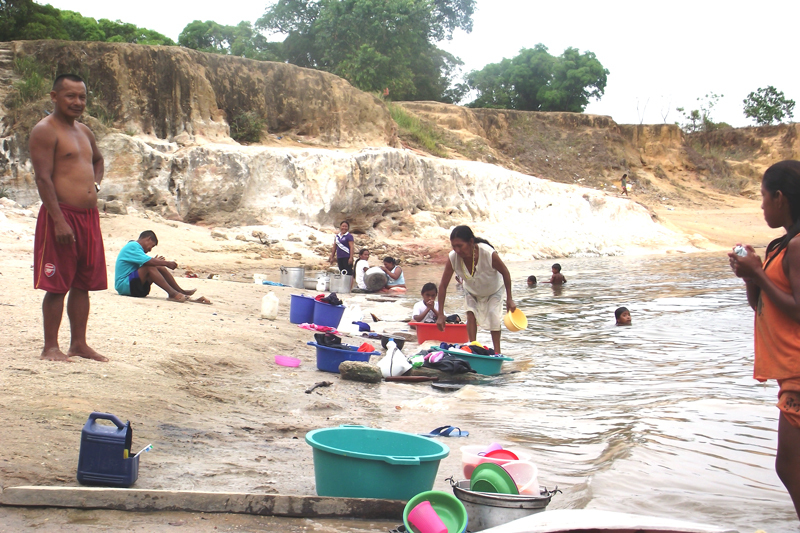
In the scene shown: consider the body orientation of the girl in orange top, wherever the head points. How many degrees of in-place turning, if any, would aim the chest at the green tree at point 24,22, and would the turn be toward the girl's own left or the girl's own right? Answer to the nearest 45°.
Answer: approximately 45° to the girl's own right

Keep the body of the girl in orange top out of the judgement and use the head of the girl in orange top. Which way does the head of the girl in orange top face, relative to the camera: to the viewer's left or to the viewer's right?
to the viewer's left

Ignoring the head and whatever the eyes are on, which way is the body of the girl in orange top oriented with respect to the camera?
to the viewer's left

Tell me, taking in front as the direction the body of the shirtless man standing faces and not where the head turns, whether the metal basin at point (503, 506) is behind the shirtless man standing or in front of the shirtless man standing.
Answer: in front

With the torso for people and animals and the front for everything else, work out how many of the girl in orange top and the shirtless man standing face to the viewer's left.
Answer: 1

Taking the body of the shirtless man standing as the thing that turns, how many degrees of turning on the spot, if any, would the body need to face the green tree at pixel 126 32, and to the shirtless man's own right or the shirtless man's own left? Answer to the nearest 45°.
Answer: approximately 135° to the shirtless man's own left

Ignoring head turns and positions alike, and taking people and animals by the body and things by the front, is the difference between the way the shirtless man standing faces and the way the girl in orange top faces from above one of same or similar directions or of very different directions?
very different directions

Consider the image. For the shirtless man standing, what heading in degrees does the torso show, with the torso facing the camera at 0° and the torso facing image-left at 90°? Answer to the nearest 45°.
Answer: approximately 315°

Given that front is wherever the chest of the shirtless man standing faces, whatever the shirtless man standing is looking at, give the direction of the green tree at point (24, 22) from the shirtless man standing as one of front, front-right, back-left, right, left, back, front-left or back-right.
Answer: back-left

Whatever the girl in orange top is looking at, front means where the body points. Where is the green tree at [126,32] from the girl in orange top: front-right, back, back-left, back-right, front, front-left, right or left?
front-right
